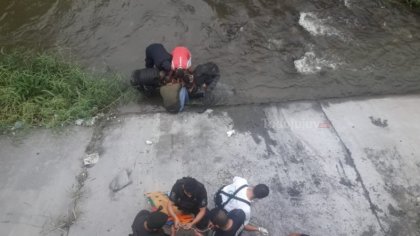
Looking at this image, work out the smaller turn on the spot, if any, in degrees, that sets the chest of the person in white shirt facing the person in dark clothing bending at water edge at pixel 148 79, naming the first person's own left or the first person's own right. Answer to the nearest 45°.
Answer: approximately 135° to the first person's own left

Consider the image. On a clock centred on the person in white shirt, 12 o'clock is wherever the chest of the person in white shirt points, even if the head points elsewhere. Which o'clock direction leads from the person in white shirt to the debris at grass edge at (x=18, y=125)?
The debris at grass edge is roughly at 7 o'clock from the person in white shirt.

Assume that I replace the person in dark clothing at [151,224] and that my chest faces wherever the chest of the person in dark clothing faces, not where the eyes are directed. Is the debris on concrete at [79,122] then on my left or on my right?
on my left

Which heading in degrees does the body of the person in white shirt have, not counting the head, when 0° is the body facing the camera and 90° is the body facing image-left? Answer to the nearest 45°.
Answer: approximately 270°

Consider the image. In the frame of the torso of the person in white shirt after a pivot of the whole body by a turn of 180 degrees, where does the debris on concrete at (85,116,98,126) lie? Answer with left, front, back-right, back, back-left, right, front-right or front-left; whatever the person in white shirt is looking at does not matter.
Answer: front-right
